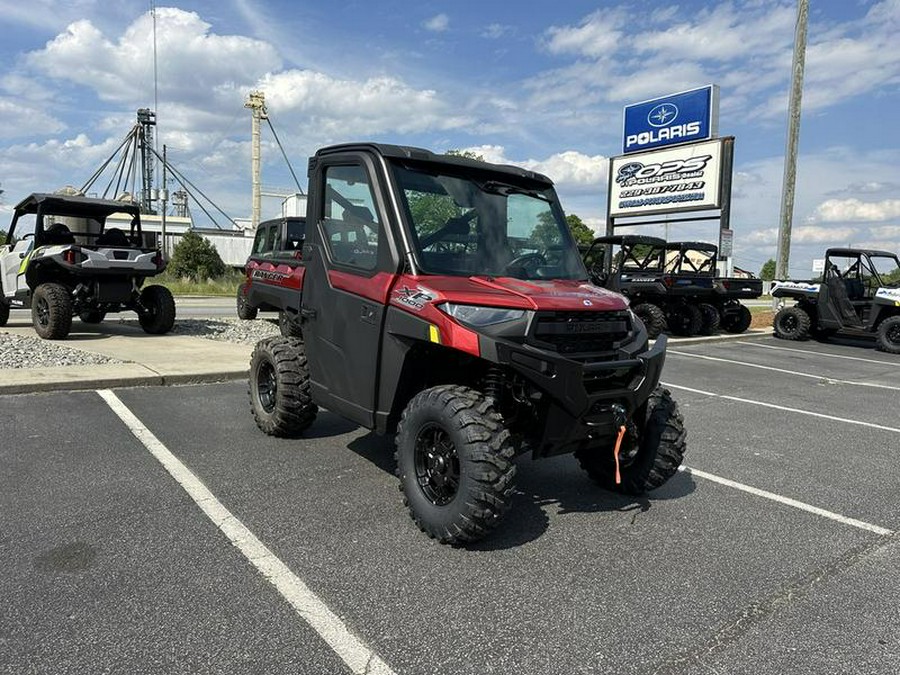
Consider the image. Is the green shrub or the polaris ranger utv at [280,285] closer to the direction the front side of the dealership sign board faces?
the polaris ranger utv

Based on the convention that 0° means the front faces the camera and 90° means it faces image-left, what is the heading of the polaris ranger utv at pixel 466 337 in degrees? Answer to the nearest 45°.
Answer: approximately 315°

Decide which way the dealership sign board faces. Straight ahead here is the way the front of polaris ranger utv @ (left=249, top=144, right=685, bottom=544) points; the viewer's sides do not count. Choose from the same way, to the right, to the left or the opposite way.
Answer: to the right

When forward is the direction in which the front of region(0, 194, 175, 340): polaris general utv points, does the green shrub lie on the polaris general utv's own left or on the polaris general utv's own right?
on the polaris general utv's own right

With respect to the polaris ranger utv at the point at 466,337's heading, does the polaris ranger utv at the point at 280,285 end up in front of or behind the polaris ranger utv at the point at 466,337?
behind

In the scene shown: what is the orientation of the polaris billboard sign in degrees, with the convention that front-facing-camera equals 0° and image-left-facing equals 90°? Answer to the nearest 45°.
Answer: approximately 45°

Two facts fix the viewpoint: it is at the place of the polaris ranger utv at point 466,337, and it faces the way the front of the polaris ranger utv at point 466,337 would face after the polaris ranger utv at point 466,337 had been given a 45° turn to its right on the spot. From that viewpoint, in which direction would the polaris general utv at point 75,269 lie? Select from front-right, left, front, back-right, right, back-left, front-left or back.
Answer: back-right

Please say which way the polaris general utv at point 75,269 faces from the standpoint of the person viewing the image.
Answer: facing away from the viewer and to the left of the viewer
